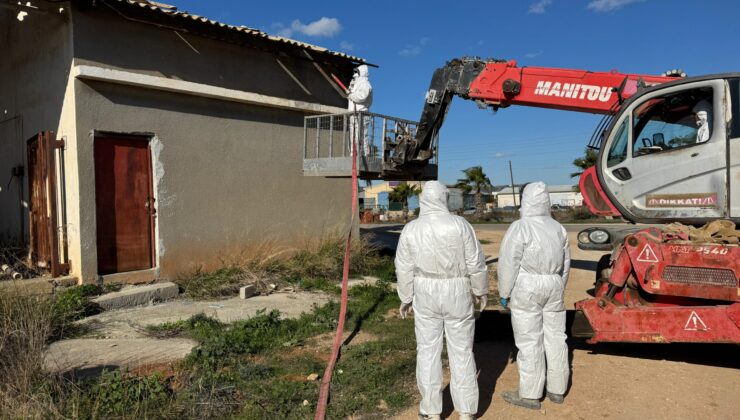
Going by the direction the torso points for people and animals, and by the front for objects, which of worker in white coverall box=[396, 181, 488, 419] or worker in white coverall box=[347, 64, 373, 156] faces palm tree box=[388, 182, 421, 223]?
worker in white coverall box=[396, 181, 488, 419]

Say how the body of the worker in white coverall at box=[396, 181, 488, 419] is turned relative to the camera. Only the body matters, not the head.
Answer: away from the camera

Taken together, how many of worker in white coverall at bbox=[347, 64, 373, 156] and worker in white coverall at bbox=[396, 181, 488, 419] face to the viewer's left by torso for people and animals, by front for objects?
1

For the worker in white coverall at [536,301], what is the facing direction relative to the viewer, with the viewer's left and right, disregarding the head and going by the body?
facing away from the viewer and to the left of the viewer

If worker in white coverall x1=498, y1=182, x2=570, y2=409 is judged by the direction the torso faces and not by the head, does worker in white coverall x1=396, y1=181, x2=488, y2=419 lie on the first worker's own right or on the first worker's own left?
on the first worker's own left

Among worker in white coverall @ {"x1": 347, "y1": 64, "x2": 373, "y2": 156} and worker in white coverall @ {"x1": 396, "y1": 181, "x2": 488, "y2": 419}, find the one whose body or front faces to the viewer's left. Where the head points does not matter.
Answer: worker in white coverall @ {"x1": 347, "y1": 64, "x2": 373, "y2": 156}

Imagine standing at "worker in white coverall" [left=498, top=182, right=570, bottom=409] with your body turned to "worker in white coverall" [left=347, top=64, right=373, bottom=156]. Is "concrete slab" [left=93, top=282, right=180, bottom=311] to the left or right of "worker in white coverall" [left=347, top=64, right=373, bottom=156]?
left

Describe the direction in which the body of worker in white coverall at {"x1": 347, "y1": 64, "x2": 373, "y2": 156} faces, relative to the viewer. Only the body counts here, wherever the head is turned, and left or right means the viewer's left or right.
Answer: facing to the left of the viewer

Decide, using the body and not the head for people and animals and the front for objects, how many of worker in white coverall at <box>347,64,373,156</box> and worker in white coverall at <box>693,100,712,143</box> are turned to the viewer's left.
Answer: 2

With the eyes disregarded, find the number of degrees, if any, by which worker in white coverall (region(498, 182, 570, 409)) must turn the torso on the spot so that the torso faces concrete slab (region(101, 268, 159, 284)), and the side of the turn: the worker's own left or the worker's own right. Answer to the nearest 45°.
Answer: approximately 45° to the worker's own left

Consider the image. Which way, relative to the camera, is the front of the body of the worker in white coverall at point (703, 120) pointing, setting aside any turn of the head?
to the viewer's left

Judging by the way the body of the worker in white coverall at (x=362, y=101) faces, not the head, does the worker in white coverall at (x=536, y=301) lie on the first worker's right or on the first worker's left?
on the first worker's left

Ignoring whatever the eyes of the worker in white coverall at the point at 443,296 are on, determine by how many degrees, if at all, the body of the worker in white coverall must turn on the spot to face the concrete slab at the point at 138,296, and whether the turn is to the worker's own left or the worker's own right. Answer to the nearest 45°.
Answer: approximately 45° to the worker's own left

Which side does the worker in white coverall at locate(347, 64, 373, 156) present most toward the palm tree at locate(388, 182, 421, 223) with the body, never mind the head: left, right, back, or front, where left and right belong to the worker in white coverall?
right

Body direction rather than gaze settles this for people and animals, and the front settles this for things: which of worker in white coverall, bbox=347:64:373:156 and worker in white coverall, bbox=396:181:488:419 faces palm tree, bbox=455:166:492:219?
worker in white coverall, bbox=396:181:488:419
